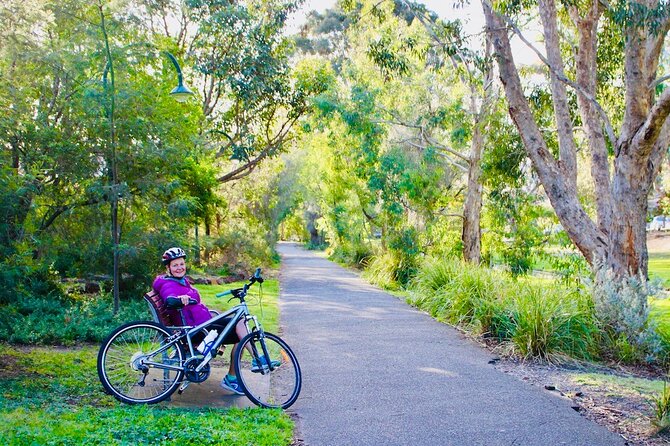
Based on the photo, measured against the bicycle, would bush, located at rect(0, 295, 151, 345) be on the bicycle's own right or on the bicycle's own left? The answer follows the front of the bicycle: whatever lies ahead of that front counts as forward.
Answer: on the bicycle's own left

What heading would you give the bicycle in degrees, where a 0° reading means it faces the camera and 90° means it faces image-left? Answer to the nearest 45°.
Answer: approximately 270°

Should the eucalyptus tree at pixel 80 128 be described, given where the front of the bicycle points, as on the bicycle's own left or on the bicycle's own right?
on the bicycle's own left

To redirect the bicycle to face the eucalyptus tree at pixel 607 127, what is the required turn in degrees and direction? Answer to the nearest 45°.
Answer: approximately 45° to its left

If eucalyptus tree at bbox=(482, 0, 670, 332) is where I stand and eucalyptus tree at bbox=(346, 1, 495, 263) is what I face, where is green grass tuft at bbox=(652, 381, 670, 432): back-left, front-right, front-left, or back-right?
back-left

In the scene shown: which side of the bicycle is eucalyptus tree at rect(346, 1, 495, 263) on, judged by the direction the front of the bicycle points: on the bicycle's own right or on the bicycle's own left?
on the bicycle's own left

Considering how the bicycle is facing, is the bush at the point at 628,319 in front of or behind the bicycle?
in front

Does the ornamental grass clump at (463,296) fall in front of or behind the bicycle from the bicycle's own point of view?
in front
